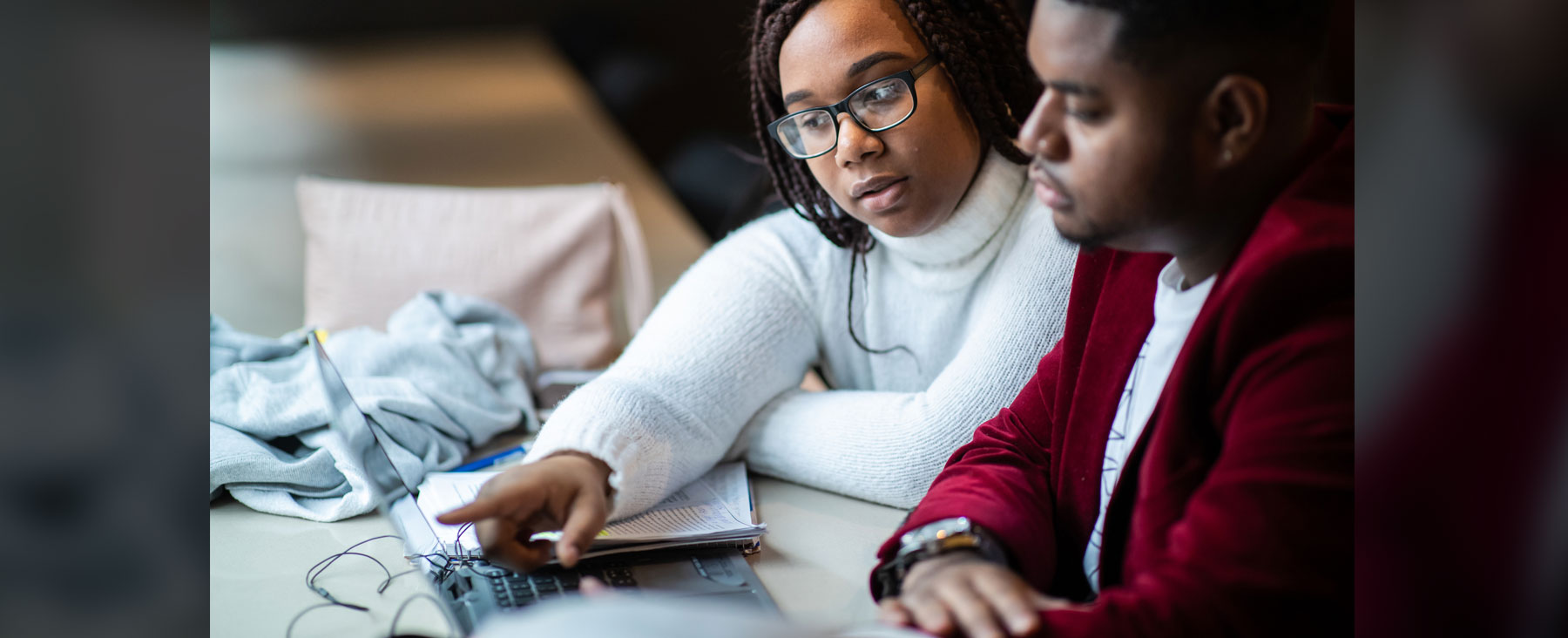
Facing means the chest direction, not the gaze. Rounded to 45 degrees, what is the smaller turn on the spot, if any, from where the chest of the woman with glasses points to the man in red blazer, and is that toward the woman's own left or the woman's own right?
approximately 45° to the woman's own left

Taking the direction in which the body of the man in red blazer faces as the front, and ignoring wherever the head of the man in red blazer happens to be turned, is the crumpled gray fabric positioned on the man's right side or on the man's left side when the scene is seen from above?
on the man's right side

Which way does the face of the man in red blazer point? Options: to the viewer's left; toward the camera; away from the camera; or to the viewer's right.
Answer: to the viewer's left

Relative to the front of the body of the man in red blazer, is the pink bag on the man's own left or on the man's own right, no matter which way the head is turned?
on the man's own right

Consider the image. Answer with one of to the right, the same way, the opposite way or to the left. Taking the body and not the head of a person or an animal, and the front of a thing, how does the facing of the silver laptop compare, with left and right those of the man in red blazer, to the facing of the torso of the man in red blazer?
the opposite way

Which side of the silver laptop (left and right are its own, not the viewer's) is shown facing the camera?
right

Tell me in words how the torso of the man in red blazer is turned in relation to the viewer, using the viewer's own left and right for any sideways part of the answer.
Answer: facing the viewer and to the left of the viewer

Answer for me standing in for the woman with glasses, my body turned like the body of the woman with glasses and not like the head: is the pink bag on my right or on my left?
on my right

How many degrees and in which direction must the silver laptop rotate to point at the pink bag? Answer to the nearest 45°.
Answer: approximately 90° to its left
